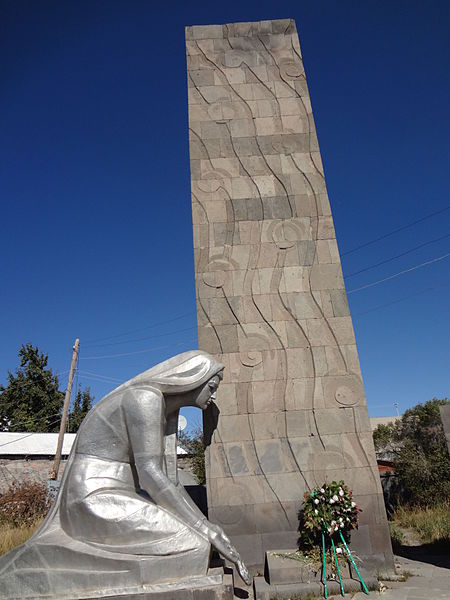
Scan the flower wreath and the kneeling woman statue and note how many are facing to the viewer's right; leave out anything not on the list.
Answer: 1

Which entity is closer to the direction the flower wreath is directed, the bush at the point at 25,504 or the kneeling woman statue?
the kneeling woman statue

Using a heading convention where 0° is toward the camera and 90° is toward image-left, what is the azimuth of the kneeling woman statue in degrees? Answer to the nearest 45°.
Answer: approximately 270°

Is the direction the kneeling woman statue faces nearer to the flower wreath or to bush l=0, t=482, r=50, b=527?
the flower wreath

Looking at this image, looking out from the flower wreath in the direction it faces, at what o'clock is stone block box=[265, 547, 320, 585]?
The stone block is roughly at 2 o'clock from the flower wreath.

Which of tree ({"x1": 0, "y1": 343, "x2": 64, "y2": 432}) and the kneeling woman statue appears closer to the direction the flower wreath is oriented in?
the kneeling woman statue

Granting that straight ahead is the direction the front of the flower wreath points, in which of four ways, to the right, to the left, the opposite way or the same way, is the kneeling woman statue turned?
to the left

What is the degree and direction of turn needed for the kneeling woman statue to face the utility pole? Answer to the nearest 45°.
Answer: approximately 90° to its left

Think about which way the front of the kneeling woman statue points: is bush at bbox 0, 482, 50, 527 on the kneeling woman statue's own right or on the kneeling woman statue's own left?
on the kneeling woman statue's own left

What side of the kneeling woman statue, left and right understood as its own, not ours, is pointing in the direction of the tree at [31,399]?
left

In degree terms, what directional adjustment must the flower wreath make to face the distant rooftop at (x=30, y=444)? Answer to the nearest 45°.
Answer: approximately 135° to its right

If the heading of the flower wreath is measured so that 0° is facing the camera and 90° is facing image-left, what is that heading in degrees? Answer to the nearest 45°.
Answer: approximately 0°
